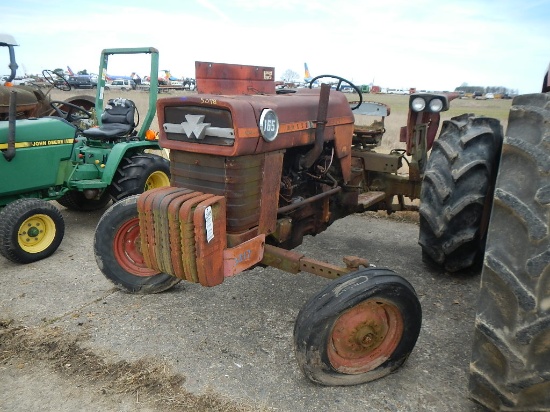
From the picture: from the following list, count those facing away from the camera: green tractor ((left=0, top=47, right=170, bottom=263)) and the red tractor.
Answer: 0

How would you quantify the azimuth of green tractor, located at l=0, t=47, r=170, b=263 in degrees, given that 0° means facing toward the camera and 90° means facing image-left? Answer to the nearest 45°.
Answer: approximately 45°

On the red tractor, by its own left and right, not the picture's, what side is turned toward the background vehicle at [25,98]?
right

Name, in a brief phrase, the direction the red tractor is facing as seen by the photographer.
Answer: facing the viewer and to the left of the viewer

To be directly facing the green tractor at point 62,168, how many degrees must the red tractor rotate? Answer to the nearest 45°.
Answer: approximately 90° to its right
